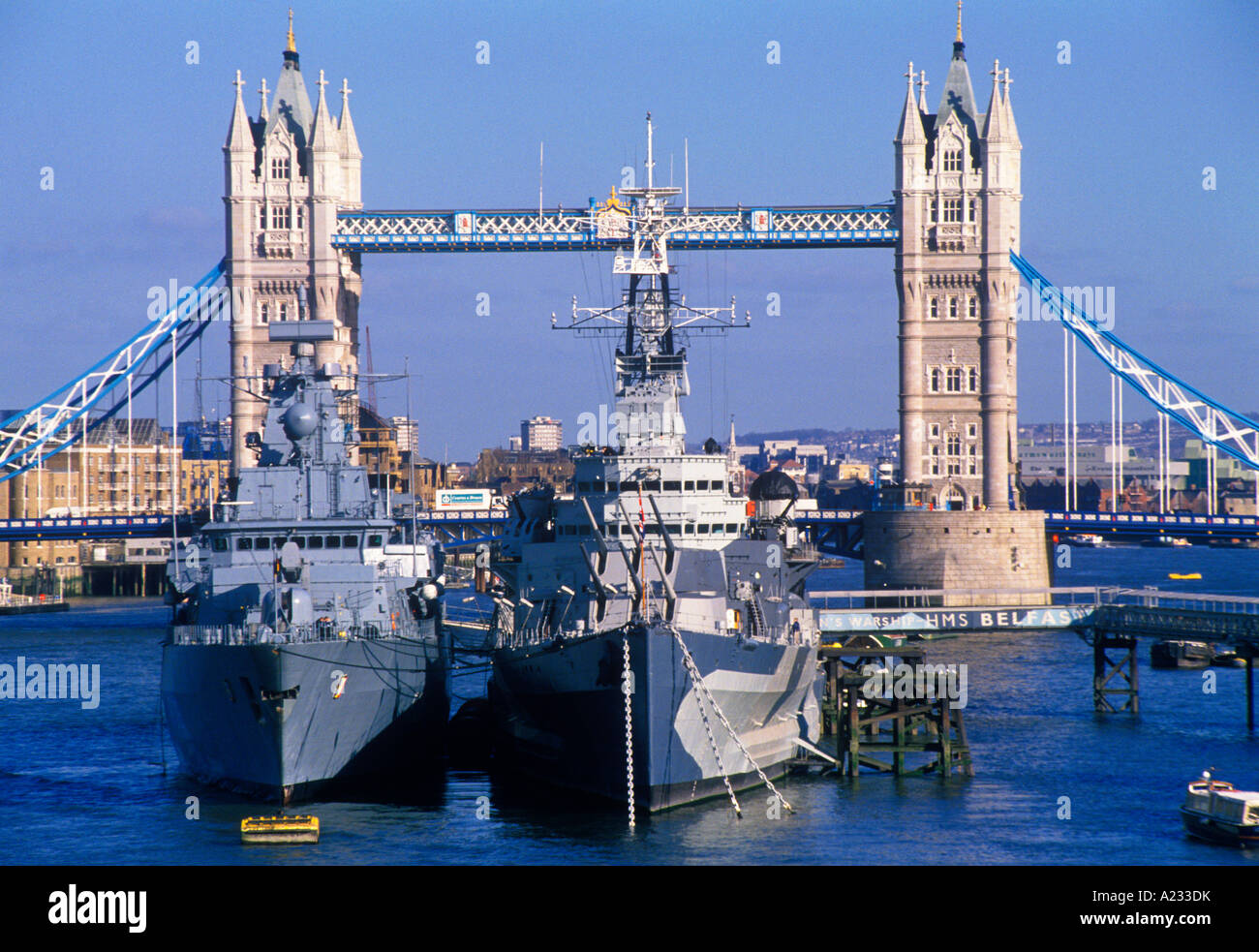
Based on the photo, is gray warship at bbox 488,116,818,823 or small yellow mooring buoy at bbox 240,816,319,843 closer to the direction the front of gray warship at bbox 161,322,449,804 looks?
the small yellow mooring buoy

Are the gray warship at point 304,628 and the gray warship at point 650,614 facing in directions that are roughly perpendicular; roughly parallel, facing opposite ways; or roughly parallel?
roughly parallel

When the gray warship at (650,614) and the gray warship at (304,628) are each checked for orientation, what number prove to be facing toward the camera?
2

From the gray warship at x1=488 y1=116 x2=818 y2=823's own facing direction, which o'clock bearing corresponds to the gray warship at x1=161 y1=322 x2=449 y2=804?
the gray warship at x1=161 y1=322 x2=449 y2=804 is roughly at 3 o'clock from the gray warship at x1=488 y1=116 x2=818 y2=823.

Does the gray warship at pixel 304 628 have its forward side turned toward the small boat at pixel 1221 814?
no

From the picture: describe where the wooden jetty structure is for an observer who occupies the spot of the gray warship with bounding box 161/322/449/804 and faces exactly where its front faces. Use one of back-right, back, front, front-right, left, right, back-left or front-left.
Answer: left

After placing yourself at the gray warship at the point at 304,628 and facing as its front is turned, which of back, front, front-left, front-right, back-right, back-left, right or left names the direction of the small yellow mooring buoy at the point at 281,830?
front

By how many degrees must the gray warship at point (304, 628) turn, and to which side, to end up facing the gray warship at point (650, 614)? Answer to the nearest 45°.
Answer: approximately 90° to its left

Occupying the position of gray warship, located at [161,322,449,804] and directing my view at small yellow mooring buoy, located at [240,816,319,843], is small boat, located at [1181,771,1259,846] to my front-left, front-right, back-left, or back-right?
front-left

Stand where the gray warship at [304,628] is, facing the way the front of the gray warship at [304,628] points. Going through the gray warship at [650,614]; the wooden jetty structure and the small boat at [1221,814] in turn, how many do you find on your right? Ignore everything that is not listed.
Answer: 0

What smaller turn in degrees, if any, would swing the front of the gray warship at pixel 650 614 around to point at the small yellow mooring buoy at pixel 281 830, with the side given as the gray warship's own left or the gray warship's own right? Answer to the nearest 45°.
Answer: approximately 45° to the gray warship's own right

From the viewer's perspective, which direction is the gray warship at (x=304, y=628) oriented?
toward the camera

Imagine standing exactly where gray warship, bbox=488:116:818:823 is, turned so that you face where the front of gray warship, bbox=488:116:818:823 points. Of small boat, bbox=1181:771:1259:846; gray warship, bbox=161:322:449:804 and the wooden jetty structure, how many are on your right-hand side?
1

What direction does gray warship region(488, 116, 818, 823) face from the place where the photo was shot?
facing the viewer

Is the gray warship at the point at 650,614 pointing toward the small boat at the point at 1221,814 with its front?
no
